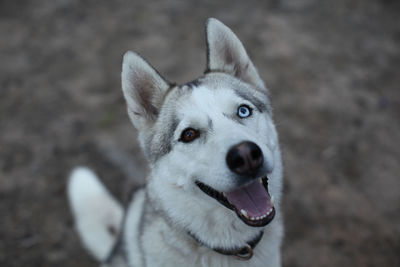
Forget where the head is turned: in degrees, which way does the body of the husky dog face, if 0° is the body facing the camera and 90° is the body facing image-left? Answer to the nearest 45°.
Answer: approximately 315°
